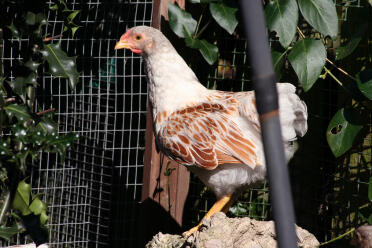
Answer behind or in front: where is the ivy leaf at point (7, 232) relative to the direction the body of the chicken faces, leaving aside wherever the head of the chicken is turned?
in front

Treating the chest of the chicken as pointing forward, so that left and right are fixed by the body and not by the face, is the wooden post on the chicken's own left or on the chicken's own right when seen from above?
on the chicken's own right

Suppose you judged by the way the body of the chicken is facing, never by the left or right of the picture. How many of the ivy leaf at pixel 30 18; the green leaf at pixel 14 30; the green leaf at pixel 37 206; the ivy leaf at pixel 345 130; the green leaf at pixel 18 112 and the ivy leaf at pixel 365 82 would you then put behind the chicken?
2

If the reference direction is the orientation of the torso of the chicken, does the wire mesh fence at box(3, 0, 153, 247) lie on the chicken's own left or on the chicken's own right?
on the chicken's own right

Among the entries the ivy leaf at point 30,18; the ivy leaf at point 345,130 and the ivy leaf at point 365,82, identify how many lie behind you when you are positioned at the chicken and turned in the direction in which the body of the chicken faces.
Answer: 2

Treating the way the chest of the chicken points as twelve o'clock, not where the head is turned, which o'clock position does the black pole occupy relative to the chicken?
The black pole is roughly at 9 o'clock from the chicken.

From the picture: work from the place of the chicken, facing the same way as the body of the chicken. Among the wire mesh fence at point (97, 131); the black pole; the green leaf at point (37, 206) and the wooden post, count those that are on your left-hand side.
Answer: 1

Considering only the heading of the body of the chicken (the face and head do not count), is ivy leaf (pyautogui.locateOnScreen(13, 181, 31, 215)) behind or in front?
in front

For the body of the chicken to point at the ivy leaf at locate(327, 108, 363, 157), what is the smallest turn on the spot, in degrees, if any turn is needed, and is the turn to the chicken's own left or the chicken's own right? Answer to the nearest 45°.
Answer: approximately 180°

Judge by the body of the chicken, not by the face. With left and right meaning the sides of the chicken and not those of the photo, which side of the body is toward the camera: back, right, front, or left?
left

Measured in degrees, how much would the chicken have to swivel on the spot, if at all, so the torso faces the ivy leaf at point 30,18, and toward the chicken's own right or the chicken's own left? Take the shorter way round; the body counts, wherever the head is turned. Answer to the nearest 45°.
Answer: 0° — it already faces it

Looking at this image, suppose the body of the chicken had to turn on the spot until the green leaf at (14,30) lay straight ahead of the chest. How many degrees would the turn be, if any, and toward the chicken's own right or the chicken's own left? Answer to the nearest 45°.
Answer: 0° — it already faces it

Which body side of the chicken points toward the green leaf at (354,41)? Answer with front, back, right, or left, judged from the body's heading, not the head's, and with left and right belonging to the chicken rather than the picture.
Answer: back
